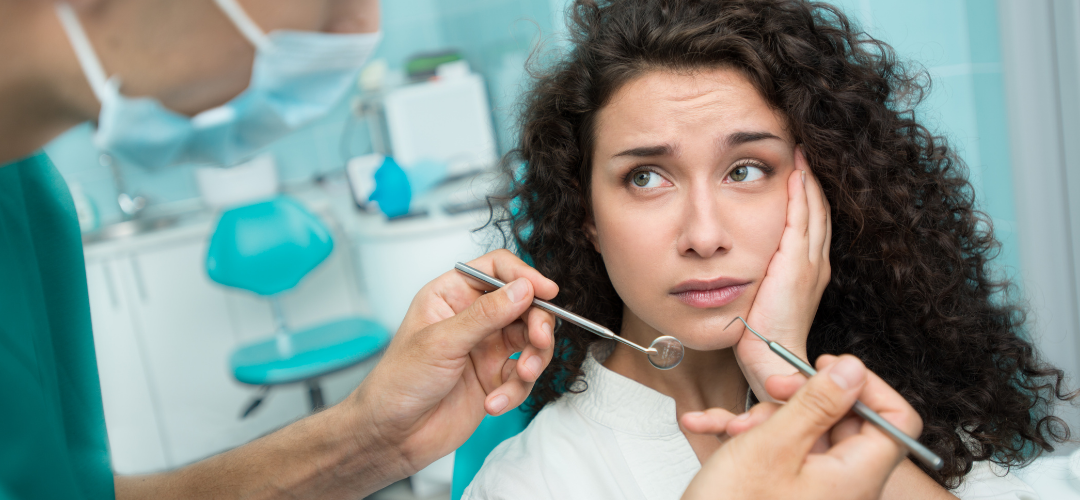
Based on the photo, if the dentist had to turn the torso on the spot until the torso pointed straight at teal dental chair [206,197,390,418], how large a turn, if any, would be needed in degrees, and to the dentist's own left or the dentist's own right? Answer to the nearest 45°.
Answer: approximately 90° to the dentist's own left

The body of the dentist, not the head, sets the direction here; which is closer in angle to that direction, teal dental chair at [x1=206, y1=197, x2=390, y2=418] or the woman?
the woman

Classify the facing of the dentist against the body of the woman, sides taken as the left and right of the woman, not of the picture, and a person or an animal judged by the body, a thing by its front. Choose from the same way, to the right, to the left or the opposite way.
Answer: to the left

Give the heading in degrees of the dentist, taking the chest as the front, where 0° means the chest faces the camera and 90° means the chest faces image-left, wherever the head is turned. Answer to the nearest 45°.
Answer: approximately 270°

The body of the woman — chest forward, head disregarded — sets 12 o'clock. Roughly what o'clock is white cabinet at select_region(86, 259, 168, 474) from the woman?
The white cabinet is roughly at 4 o'clock from the woman.

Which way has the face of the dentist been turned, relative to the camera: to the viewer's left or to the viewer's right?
to the viewer's right

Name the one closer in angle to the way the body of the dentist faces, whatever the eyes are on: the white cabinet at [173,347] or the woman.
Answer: the woman
